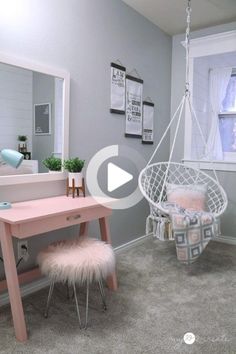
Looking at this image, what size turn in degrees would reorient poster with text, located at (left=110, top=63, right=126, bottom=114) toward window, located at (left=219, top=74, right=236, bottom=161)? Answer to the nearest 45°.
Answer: approximately 90° to its left

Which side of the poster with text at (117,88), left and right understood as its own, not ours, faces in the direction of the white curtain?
left

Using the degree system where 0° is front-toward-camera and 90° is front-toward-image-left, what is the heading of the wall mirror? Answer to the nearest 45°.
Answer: approximately 315°

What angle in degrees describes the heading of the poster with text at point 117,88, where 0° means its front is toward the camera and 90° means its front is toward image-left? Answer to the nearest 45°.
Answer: approximately 315°

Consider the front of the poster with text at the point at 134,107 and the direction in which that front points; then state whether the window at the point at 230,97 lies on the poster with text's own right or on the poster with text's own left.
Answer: on the poster with text's own left

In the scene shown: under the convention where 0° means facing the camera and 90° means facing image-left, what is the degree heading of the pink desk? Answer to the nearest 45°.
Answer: approximately 315°

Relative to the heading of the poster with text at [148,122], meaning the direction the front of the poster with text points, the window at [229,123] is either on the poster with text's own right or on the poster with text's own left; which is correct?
on the poster with text's own left
